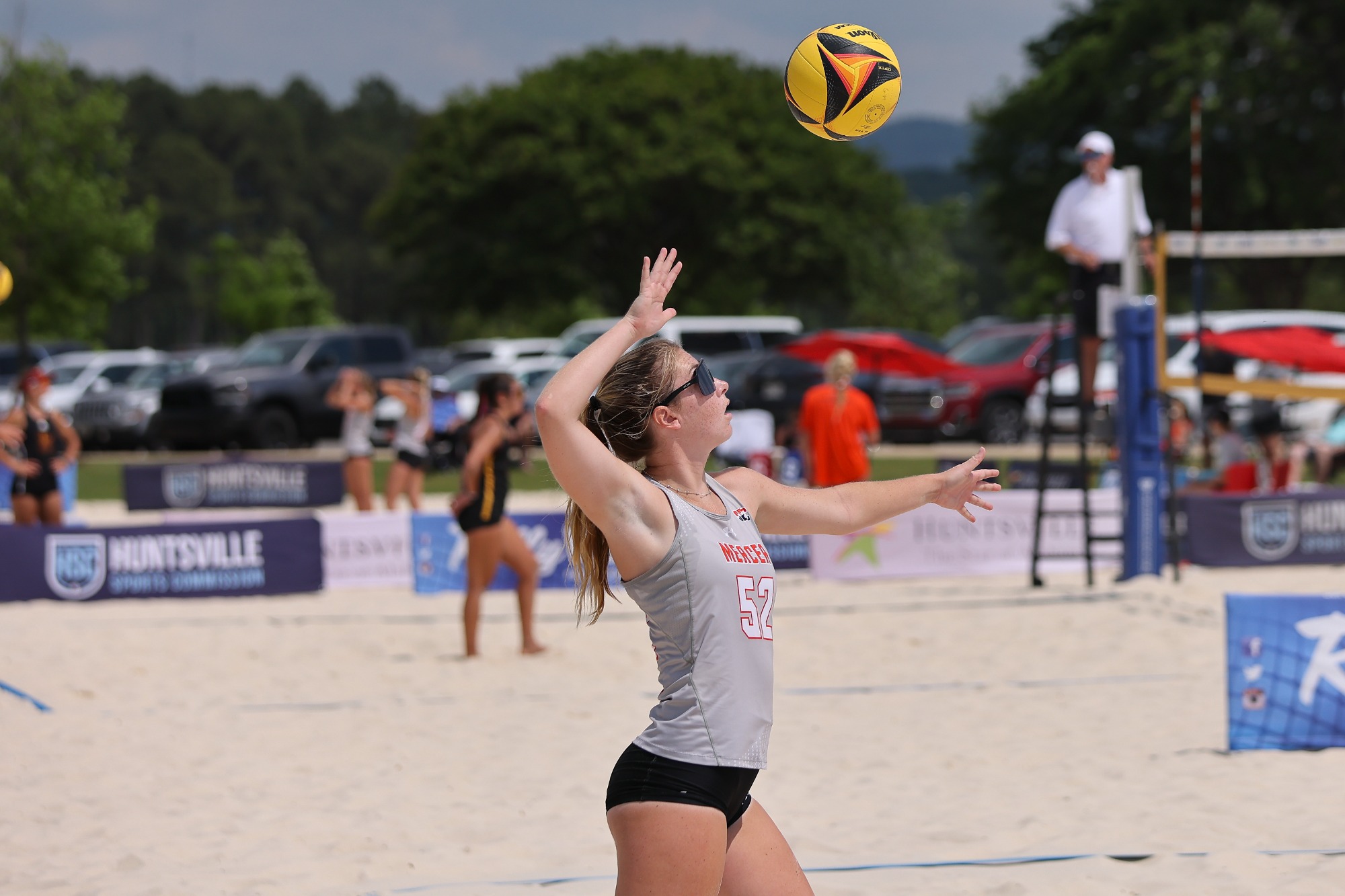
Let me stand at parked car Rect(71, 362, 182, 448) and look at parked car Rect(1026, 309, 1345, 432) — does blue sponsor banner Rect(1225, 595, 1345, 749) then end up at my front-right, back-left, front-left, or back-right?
front-right

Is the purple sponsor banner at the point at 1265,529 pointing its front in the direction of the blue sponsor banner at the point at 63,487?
no

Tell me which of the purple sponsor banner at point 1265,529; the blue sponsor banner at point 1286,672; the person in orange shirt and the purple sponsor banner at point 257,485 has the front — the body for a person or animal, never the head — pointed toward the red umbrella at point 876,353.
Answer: the person in orange shirt

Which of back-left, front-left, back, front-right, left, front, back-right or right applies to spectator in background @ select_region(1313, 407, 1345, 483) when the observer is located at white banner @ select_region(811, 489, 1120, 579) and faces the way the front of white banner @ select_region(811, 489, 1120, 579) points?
back-left

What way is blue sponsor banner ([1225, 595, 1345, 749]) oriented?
toward the camera

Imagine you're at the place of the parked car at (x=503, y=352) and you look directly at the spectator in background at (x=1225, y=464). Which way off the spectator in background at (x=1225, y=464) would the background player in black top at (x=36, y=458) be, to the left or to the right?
right

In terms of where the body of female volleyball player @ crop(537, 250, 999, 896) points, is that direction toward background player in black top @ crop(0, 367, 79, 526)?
no

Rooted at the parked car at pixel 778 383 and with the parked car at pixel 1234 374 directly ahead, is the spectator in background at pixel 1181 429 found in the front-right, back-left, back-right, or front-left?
front-right

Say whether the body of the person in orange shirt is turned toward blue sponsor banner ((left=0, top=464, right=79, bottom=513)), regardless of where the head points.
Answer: no

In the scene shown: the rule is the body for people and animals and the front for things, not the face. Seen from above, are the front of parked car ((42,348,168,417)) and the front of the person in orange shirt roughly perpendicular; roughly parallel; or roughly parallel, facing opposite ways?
roughly parallel, facing opposite ways

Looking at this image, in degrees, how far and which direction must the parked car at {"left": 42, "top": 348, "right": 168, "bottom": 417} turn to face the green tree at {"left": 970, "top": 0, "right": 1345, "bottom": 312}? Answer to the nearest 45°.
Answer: approximately 135° to its left

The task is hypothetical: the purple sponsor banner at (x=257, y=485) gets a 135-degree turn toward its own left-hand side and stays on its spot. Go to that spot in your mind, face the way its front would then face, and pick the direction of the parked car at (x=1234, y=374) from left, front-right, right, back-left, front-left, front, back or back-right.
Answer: front-right

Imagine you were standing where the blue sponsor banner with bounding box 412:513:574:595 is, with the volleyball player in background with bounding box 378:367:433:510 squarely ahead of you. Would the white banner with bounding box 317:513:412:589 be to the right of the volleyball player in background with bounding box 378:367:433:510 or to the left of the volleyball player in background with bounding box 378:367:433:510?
left

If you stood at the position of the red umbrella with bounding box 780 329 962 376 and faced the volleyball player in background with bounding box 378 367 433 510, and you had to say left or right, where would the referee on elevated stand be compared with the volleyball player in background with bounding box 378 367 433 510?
left

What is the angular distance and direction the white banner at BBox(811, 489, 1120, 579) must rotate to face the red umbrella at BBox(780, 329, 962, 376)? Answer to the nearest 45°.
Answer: approximately 180°

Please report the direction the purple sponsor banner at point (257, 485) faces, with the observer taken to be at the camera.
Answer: facing the viewer

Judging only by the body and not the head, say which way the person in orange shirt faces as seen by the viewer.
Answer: away from the camera

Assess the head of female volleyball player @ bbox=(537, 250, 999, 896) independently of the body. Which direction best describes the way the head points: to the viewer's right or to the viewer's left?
to the viewer's right

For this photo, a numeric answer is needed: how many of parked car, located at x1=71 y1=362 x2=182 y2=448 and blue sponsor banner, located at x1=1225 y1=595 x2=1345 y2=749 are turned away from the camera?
0

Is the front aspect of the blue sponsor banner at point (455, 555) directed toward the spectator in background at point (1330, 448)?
no
